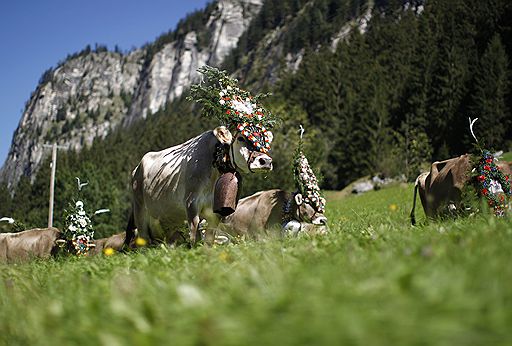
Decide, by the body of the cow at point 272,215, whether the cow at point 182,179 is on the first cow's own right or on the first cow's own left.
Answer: on the first cow's own right

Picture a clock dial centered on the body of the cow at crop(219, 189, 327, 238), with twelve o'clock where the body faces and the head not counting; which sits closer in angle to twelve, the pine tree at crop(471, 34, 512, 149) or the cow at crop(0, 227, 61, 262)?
the pine tree

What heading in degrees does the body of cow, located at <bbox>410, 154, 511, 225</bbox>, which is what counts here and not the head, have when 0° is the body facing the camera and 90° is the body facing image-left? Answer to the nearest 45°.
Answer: approximately 270°

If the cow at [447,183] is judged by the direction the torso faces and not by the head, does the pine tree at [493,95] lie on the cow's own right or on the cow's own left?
on the cow's own left

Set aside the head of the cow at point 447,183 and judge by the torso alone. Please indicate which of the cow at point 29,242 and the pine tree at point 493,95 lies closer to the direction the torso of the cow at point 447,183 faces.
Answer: the pine tree

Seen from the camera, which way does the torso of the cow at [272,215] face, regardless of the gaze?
to the viewer's right

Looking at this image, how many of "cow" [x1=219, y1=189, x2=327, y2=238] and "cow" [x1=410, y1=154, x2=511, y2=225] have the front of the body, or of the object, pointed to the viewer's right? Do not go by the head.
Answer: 2

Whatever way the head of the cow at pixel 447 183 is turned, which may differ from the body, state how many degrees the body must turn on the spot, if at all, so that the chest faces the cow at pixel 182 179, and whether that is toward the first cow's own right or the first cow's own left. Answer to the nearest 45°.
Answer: approximately 135° to the first cow's own right

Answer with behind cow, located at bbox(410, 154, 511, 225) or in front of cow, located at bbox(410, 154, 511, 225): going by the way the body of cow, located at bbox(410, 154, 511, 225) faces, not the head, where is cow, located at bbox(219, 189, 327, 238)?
behind
